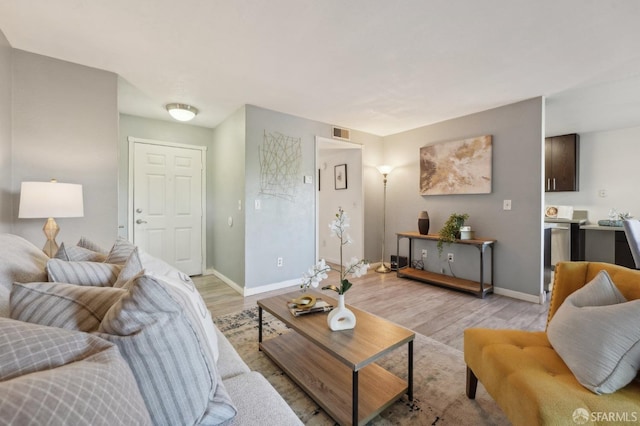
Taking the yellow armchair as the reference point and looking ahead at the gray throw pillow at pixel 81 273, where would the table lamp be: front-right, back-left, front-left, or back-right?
front-right

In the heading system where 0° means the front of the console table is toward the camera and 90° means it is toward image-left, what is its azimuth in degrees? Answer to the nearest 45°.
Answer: approximately 45°

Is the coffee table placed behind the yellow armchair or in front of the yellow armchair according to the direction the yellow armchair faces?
in front

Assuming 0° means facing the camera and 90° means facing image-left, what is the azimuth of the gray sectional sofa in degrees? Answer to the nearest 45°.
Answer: approximately 270°

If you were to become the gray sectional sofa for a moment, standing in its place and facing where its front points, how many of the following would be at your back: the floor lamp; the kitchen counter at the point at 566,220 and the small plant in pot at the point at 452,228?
0

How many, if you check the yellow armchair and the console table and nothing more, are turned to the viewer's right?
0

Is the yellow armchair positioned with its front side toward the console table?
no

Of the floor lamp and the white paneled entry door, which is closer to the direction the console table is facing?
the white paneled entry door

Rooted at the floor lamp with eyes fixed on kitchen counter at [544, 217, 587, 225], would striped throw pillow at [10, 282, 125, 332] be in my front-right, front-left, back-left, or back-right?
back-right

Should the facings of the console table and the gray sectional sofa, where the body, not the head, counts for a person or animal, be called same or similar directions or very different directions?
very different directions

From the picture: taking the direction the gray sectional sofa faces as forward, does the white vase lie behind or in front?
in front

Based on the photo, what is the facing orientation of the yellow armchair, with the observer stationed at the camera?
facing the viewer and to the left of the viewer

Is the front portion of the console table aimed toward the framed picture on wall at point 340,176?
no

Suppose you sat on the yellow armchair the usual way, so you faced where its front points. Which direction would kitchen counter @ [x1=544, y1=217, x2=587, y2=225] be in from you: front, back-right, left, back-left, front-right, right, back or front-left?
back-right

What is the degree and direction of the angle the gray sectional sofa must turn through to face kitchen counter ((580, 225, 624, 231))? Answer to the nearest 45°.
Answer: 0° — it already faces it

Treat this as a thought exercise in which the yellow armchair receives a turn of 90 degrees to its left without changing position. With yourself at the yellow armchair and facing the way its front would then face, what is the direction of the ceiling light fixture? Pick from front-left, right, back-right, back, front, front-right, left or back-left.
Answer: back-right

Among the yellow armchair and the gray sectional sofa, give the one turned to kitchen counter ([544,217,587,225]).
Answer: the gray sectional sofa

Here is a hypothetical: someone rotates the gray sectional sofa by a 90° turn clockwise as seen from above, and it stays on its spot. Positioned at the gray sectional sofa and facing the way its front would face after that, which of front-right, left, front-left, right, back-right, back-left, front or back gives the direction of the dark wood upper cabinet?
left

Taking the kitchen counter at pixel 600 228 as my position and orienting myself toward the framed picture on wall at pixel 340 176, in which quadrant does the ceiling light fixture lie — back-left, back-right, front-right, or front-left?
front-left

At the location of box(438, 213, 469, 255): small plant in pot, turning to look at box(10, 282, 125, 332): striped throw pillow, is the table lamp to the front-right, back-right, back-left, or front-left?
front-right

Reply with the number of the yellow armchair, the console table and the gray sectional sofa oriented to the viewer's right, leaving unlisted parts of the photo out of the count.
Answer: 1
